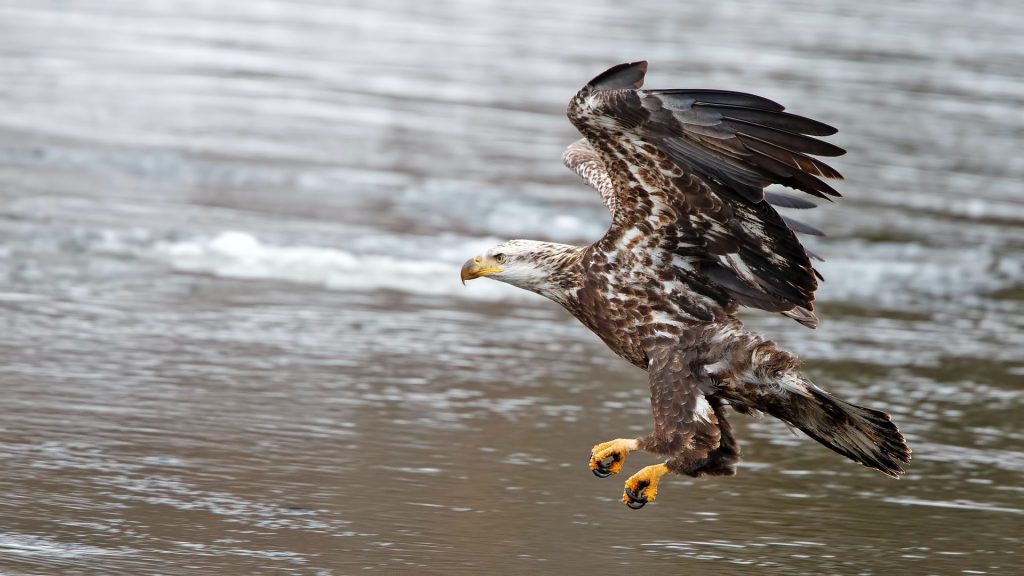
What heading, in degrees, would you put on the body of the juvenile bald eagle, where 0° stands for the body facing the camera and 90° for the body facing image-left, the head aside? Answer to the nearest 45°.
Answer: approximately 90°
